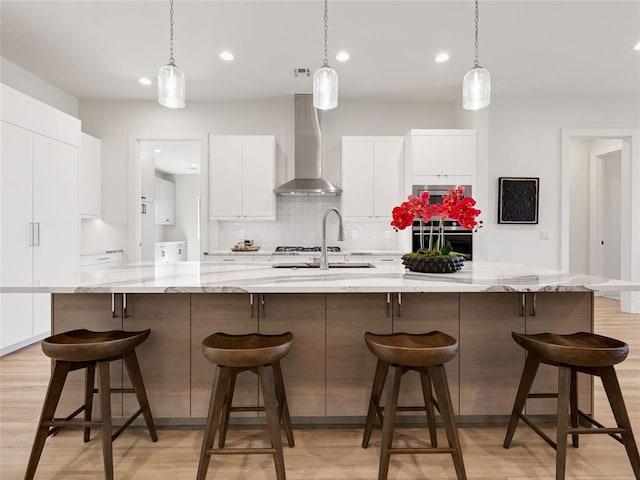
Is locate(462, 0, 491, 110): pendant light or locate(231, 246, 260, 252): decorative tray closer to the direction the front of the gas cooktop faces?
the pendant light

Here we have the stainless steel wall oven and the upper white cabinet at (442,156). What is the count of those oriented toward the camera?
2

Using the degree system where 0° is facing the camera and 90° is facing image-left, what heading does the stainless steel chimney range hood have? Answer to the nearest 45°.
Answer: approximately 0°

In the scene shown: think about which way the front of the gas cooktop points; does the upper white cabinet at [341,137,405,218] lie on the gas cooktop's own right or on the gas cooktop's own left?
on the gas cooktop's own left

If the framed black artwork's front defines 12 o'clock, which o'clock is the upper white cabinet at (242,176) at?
The upper white cabinet is roughly at 2 o'clock from the framed black artwork.

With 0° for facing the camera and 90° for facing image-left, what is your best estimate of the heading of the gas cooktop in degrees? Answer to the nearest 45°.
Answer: approximately 0°
